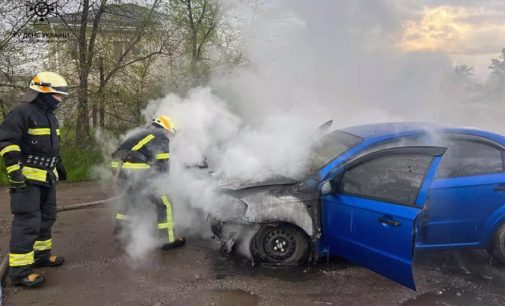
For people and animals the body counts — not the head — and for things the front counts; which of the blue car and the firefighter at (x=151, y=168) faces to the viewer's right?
the firefighter

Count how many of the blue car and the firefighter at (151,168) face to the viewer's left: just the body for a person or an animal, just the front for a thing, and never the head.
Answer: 1

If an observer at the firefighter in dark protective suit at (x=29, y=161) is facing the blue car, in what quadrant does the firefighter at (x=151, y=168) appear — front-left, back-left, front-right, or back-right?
front-left

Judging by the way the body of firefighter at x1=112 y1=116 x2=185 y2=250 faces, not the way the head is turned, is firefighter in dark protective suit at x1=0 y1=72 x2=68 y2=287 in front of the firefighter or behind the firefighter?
behind

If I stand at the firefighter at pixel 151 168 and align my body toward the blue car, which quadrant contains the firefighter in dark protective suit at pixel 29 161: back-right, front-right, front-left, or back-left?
back-right

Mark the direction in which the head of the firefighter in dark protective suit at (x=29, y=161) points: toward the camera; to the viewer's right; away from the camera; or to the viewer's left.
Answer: to the viewer's right

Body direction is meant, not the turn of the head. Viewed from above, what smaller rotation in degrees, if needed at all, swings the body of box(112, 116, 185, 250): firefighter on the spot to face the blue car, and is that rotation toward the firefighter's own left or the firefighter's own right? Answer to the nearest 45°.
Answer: approximately 45° to the firefighter's own right

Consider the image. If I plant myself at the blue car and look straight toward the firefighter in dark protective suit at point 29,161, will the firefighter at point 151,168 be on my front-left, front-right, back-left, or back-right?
front-right

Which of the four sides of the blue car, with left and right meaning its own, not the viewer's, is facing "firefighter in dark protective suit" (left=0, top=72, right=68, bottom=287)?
front

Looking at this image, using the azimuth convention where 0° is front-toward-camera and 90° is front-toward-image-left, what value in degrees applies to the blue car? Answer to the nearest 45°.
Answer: approximately 90°

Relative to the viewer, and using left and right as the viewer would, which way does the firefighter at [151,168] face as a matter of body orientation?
facing to the right of the viewer
